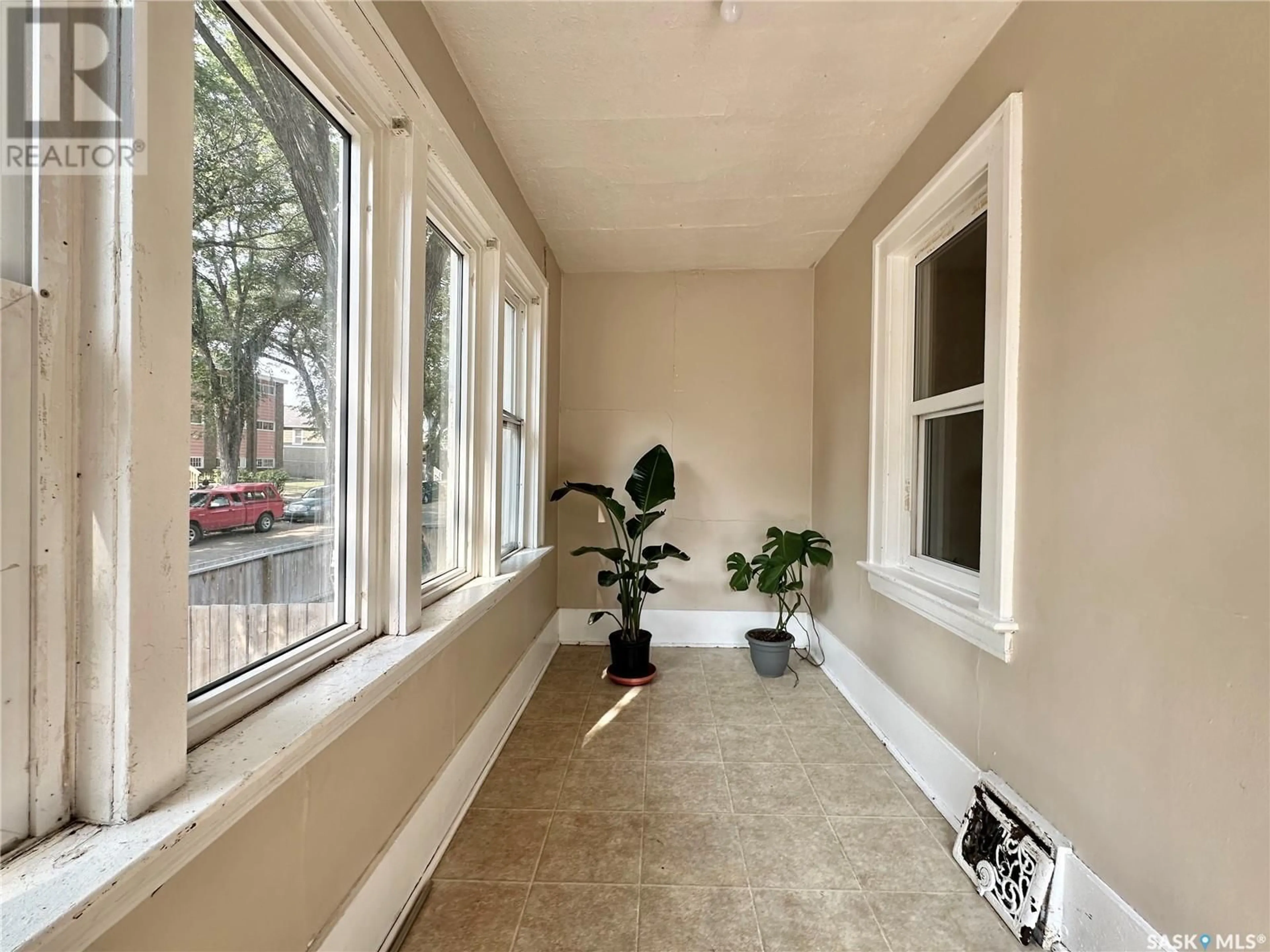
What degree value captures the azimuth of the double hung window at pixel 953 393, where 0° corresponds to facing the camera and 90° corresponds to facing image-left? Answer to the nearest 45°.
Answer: approximately 45°

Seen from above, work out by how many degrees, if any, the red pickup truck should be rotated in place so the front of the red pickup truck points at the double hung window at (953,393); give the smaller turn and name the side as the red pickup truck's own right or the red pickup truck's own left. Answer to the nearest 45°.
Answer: approximately 135° to the red pickup truck's own left

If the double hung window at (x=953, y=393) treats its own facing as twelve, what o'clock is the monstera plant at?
The monstera plant is roughly at 3 o'clock from the double hung window.
